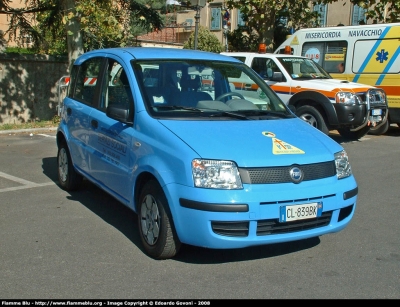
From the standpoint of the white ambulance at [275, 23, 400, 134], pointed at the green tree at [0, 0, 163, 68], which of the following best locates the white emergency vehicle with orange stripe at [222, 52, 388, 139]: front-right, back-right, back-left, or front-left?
front-left

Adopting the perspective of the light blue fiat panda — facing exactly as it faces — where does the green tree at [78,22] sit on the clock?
The green tree is roughly at 7 o'clock from the light blue fiat panda.

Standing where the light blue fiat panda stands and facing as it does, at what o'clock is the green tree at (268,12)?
The green tree is roughly at 8 o'clock from the light blue fiat panda.

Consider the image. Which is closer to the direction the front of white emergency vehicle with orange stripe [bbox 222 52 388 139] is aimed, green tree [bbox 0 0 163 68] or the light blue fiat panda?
the light blue fiat panda

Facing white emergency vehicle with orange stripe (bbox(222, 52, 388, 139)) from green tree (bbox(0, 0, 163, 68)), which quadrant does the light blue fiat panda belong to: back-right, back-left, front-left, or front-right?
front-right

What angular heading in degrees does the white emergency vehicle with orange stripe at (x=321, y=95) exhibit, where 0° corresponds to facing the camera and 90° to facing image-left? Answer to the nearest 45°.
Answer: approximately 315°

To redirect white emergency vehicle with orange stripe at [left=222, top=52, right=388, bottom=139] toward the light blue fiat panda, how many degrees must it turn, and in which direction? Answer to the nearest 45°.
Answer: approximately 45° to its right

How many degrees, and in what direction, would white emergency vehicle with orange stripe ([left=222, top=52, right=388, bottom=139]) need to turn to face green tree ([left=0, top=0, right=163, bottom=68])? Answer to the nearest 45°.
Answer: approximately 135° to its right

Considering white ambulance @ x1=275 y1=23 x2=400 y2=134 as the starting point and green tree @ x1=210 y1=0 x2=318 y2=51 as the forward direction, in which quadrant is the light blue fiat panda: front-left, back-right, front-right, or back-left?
back-left

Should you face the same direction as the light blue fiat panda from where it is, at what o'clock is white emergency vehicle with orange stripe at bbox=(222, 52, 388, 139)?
The white emergency vehicle with orange stripe is roughly at 8 o'clock from the light blue fiat panda.

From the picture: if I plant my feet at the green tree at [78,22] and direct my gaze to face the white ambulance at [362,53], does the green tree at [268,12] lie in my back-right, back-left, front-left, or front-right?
front-left

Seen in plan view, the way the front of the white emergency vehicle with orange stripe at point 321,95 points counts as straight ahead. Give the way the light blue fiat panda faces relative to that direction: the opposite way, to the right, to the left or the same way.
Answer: the same way

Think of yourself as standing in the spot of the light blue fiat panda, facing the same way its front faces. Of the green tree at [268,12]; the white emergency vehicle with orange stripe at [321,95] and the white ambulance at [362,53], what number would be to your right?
0

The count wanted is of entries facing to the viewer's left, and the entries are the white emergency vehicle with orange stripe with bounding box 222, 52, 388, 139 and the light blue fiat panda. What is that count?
0

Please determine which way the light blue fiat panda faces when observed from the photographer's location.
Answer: facing the viewer and to the right of the viewer

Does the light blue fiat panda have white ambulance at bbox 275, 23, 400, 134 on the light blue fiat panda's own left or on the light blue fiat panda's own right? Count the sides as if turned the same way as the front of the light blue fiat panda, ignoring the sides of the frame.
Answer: on the light blue fiat panda's own left
